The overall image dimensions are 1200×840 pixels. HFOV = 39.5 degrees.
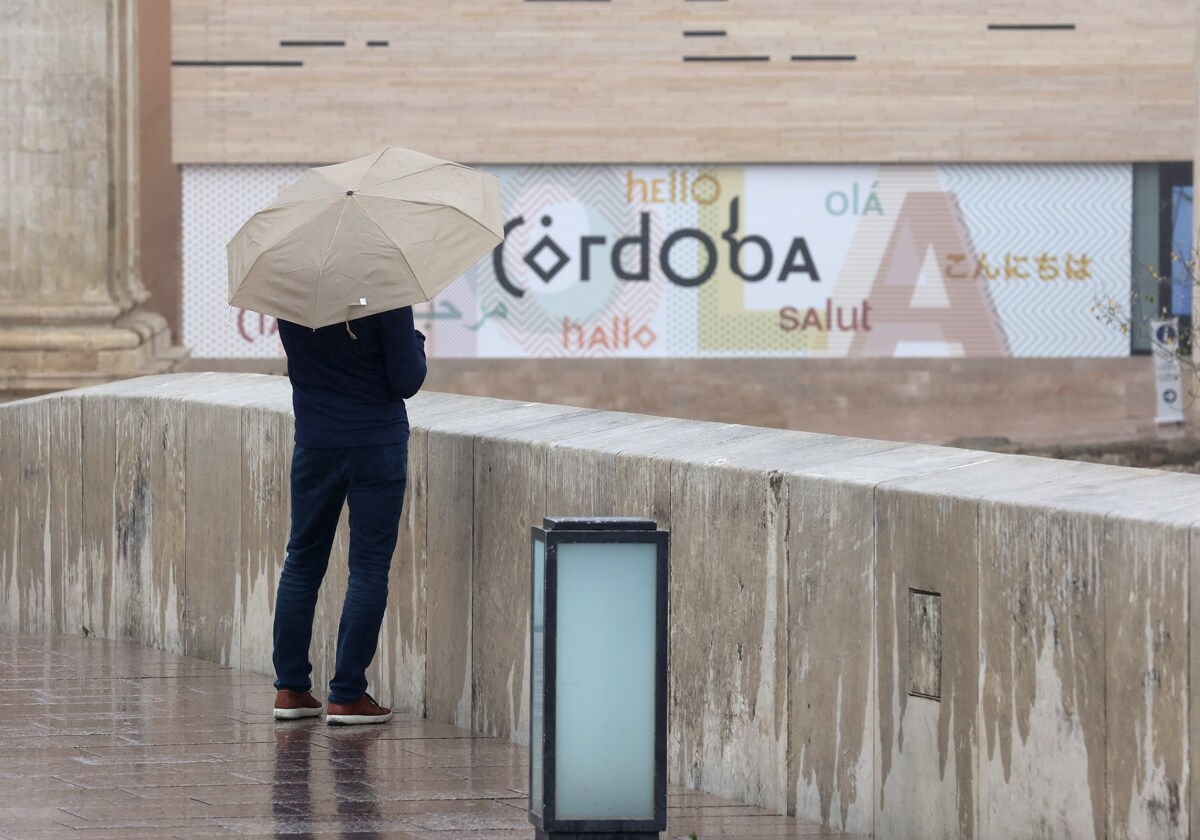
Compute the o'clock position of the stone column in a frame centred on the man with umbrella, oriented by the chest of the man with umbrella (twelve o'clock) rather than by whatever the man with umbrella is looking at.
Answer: The stone column is roughly at 10 o'clock from the man with umbrella.

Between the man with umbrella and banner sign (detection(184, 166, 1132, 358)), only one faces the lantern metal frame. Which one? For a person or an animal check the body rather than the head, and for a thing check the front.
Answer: the banner sign

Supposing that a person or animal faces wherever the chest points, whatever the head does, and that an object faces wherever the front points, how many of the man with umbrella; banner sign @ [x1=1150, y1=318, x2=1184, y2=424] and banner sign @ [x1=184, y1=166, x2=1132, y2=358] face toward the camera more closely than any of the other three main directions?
2

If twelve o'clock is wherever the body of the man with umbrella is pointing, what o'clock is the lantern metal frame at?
The lantern metal frame is roughly at 4 o'clock from the man with umbrella.

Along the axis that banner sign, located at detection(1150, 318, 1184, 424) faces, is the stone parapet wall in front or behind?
in front

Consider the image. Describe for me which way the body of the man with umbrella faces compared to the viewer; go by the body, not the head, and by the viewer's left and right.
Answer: facing away from the viewer and to the right of the viewer

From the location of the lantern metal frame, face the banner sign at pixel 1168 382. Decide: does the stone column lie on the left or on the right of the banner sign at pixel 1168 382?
left

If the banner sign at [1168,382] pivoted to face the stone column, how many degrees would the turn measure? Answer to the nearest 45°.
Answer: approximately 45° to its right

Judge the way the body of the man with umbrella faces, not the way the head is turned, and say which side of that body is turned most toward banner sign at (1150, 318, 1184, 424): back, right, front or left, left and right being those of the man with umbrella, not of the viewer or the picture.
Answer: front

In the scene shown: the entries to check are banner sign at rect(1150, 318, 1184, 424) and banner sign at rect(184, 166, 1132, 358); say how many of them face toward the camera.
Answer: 2

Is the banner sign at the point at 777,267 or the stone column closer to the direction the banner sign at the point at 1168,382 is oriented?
the stone column

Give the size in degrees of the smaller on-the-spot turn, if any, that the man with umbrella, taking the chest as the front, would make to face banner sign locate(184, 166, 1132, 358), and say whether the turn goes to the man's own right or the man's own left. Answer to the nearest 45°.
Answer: approximately 45° to the man's own left

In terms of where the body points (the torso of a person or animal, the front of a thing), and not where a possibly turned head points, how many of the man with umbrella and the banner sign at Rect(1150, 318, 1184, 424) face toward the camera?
1
